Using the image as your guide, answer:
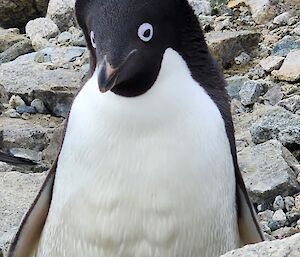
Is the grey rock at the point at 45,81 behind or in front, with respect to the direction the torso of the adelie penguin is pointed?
behind

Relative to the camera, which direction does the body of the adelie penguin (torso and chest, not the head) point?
toward the camera

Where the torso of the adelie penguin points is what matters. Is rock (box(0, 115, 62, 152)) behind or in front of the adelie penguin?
behind

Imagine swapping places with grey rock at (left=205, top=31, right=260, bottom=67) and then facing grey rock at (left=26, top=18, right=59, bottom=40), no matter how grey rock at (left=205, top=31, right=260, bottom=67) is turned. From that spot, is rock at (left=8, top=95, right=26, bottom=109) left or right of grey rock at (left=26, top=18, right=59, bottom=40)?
left

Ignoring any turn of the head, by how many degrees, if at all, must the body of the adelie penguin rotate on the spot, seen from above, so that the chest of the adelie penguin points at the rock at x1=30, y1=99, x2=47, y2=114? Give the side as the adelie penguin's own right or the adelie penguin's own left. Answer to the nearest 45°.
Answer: approximately 180°

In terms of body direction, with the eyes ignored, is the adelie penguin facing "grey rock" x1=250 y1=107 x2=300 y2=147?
no

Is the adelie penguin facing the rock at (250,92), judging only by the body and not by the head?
no

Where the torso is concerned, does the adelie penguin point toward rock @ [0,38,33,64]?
no

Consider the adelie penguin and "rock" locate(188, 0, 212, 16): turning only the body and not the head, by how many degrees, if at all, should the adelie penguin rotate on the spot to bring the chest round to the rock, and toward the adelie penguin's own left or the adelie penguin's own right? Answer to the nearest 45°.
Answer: approximately 180°

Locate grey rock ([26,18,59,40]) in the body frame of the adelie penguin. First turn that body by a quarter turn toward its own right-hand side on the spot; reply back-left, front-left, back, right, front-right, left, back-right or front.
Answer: right

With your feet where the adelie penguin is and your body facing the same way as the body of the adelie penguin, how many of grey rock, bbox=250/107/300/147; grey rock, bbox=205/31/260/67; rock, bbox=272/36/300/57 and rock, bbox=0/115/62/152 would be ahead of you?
0

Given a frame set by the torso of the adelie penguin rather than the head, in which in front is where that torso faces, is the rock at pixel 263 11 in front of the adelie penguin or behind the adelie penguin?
behind
